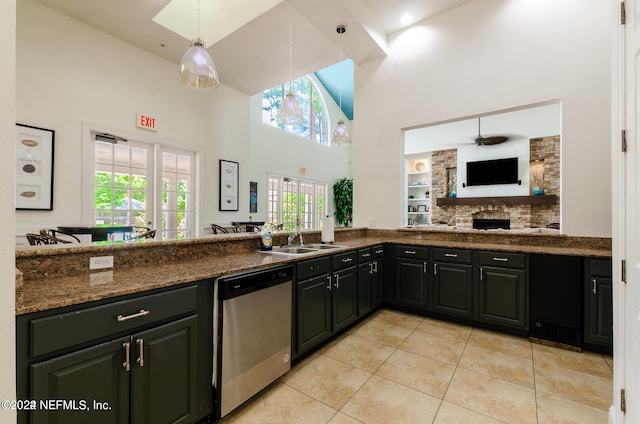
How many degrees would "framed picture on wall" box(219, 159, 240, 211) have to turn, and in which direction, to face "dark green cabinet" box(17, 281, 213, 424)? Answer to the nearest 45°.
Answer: approximately 45° to its right

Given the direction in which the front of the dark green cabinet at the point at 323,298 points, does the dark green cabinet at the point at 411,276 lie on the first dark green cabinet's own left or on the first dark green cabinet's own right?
on the first dark green cabinet's own left

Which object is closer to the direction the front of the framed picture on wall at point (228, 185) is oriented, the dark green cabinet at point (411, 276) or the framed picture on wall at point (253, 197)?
the dark green cabinet

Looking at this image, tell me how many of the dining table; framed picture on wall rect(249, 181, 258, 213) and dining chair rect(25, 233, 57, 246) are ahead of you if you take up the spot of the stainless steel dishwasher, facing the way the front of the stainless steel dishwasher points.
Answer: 0

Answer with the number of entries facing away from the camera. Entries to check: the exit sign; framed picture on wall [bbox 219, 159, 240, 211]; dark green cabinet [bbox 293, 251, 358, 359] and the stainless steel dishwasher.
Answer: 0

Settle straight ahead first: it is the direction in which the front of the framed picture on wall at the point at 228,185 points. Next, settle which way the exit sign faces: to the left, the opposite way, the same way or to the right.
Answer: the same way

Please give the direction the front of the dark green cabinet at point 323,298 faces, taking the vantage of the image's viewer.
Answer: facing the viewer and to the right of the viewer

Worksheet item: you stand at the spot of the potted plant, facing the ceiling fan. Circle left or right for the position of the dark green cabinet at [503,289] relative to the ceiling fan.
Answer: right

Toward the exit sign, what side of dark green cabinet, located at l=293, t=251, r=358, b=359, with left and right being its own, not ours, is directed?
back

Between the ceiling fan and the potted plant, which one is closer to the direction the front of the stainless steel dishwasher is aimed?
the ceiling fan

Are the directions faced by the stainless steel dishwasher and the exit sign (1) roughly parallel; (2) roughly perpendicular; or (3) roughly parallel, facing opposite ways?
roughly parallel

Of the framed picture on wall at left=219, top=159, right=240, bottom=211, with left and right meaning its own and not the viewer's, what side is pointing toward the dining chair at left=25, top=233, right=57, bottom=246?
right

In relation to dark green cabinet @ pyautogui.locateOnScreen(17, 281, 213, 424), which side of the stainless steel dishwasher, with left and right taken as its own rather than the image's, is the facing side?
right

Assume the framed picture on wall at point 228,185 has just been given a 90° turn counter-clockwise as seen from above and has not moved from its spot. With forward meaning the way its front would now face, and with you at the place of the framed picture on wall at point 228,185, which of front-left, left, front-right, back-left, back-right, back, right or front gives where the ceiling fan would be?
front-right

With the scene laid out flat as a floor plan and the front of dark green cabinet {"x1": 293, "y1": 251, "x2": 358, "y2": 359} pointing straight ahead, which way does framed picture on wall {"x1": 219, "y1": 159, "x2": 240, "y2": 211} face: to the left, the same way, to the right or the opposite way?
the same way

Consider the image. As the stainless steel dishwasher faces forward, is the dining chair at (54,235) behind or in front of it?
behind

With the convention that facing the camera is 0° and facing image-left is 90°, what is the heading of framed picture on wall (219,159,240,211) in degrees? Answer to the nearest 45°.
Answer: approximately 315°

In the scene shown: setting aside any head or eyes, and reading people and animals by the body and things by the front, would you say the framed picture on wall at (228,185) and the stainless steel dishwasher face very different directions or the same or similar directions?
same or similar directions
